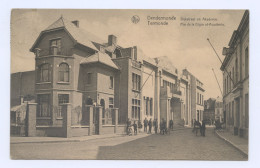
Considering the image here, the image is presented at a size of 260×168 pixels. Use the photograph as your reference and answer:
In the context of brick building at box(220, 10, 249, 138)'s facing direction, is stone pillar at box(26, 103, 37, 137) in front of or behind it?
in front

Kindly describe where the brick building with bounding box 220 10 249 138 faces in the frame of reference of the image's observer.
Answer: facing to the left of the viewer
